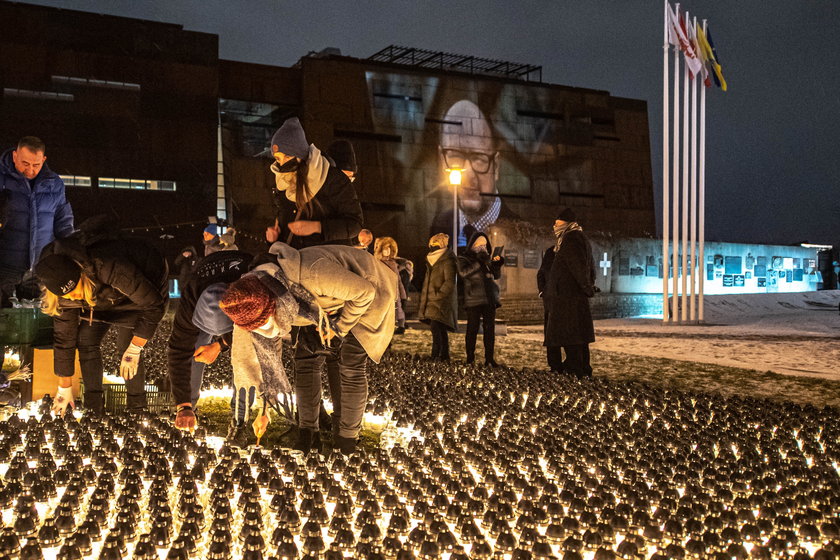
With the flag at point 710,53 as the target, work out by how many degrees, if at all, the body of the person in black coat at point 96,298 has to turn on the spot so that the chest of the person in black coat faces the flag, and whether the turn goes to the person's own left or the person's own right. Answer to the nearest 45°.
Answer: approximately 180°

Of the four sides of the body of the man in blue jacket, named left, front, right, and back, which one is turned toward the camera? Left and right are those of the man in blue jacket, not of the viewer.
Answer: front

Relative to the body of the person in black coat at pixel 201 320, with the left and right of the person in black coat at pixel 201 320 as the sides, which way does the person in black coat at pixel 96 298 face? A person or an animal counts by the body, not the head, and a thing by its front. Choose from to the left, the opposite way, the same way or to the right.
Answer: the same way

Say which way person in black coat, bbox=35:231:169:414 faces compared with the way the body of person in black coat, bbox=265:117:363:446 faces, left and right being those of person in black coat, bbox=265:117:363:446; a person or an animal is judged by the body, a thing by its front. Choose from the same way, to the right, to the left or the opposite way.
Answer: the same way

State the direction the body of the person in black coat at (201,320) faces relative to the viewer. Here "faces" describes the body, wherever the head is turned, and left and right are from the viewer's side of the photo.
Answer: facing the viewer and to the left of the viewer

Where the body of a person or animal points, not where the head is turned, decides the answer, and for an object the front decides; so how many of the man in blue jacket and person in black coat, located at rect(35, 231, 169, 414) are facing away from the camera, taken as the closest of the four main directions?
0

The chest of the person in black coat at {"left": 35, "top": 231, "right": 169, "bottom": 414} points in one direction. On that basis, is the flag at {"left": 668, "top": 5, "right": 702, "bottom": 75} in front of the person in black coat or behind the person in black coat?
behind

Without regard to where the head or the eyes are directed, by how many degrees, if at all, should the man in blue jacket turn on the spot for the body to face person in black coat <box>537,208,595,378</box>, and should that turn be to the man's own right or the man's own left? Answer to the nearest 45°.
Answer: approximately 90° to the man's own left

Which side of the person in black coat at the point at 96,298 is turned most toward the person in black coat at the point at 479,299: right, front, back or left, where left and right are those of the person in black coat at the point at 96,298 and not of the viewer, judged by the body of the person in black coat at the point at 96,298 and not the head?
back

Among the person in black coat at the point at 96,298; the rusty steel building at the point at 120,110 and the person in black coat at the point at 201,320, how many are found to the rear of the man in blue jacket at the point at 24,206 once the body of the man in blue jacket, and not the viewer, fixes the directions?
1

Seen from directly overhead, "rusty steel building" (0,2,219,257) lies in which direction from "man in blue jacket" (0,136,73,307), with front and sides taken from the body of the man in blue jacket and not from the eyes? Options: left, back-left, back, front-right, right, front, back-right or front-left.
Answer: back

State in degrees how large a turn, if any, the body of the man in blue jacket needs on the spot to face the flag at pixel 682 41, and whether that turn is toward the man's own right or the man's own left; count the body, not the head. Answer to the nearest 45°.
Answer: approximately 135° to the man's own left

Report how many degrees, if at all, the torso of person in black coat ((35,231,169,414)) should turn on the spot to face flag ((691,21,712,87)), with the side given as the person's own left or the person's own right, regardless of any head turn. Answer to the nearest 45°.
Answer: approximately 180°

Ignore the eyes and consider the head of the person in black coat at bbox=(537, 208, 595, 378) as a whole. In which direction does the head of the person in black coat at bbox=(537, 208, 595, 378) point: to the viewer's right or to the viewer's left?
to the viewer's left

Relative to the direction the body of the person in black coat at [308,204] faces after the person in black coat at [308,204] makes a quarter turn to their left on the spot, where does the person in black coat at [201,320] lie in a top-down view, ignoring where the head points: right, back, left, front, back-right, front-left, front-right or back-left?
right
